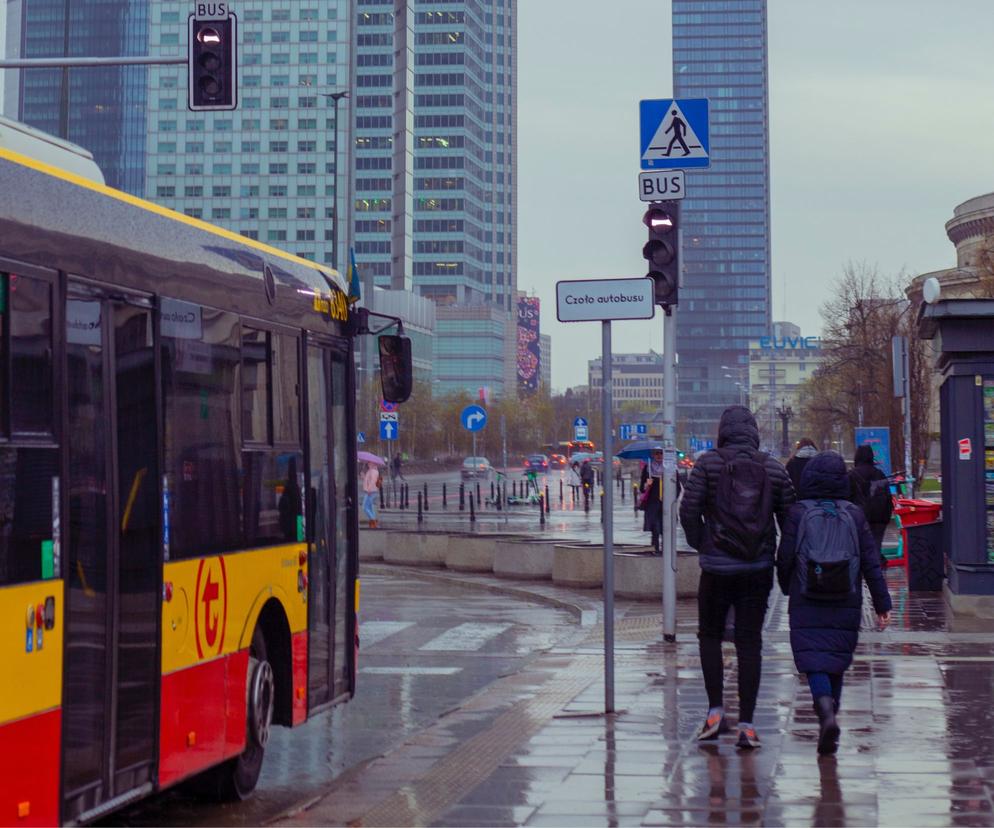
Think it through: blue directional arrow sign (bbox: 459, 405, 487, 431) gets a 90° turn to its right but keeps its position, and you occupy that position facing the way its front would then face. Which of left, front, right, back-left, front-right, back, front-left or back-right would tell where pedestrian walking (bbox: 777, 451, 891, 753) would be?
left

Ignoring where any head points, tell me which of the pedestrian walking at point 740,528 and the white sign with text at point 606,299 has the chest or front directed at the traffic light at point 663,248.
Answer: the pedestrian walking

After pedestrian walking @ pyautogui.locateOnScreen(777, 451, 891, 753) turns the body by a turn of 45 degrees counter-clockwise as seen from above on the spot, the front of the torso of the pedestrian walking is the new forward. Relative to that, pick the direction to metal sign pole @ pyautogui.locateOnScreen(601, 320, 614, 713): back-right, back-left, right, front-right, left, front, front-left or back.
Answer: front

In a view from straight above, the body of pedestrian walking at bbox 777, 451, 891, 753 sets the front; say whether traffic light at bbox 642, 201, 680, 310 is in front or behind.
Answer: in front

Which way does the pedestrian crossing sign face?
toward the camera

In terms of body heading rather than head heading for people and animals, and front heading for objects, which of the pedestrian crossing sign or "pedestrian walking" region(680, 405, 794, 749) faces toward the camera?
the pedestrian crossing sign

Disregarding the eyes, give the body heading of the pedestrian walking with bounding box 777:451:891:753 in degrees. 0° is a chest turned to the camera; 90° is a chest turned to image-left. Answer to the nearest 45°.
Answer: approximately 180°

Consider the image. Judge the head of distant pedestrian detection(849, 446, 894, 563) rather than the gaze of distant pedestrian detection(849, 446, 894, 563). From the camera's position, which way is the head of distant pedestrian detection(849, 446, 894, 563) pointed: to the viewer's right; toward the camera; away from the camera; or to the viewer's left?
away from the camera

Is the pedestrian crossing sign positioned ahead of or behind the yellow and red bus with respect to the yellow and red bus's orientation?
ahead

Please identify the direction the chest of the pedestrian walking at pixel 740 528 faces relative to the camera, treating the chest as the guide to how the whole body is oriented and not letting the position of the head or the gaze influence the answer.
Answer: away from the camera

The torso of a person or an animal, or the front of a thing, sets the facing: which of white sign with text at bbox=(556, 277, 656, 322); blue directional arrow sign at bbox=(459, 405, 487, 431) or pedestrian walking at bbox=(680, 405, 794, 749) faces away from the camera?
the pedestrian walking

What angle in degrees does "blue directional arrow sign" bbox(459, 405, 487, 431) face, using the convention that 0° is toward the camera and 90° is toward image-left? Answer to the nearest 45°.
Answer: approximately 0°

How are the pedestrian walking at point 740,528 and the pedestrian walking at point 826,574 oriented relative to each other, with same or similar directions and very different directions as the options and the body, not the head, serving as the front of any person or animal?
same or similar directions

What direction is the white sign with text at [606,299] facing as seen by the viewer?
toward the camera

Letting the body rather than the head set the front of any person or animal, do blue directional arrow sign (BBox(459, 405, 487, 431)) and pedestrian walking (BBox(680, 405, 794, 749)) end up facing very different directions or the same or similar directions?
very different directions

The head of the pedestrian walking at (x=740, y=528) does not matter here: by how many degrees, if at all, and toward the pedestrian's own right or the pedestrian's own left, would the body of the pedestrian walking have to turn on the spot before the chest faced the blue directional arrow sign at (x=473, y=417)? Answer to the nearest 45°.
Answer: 0° — they already face it

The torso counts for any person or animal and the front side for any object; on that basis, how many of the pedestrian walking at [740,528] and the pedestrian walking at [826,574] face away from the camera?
2

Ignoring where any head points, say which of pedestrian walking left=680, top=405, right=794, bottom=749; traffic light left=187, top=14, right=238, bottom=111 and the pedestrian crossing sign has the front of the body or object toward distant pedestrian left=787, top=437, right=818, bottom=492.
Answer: the pedestrian walking
